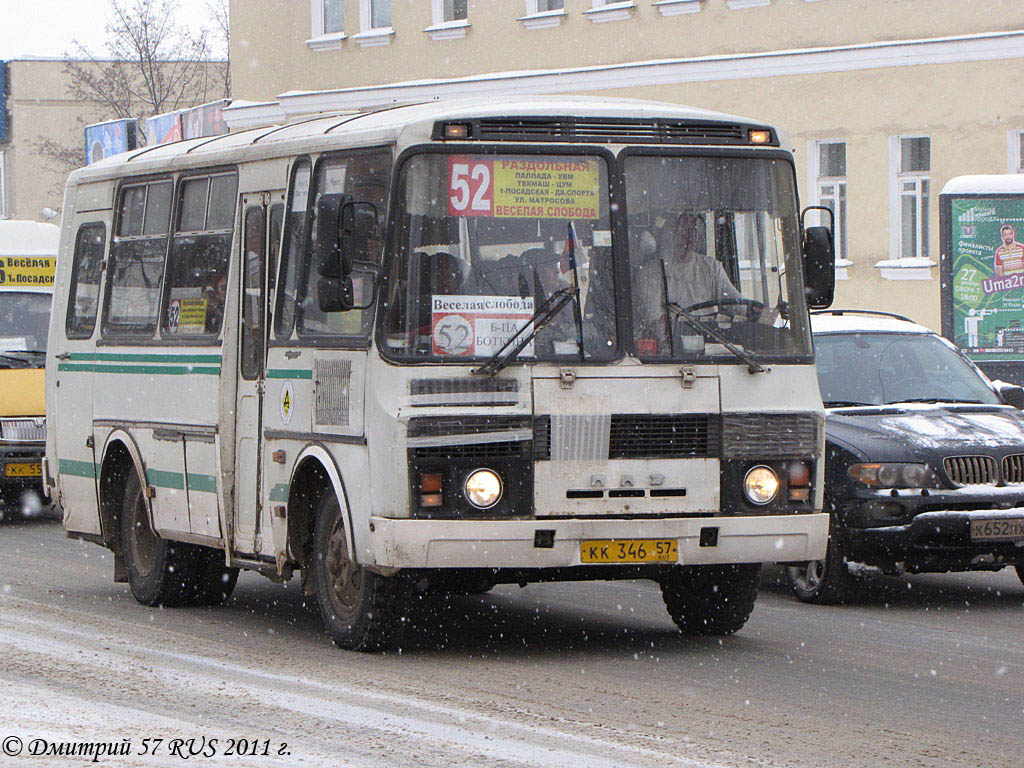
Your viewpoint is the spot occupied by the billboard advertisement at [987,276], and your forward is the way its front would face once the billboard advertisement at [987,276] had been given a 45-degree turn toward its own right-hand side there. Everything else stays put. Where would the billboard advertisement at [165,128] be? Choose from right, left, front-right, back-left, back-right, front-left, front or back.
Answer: right

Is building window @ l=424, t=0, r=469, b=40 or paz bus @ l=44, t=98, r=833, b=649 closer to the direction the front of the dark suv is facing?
the paz bus

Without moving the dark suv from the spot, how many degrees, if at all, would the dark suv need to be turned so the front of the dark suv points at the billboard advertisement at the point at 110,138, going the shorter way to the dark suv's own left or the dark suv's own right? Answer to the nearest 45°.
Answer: approximately 180°

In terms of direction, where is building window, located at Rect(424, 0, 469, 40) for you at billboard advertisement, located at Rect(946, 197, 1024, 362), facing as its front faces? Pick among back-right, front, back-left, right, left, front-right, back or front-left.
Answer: back-right

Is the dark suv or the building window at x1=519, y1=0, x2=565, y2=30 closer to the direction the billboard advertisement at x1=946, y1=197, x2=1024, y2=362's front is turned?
the dark suv

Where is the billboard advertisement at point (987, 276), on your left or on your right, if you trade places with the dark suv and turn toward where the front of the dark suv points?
on your left
